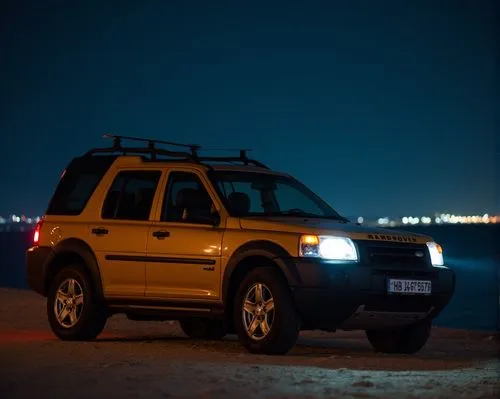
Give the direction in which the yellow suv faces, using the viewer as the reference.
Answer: facing the viewer and to the right of the viewer
